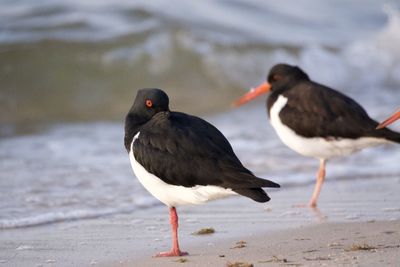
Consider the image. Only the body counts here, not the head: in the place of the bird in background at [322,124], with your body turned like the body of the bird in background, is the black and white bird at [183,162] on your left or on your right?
on your left

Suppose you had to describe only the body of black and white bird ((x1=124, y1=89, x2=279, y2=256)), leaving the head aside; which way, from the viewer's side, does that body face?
to the viewer's left

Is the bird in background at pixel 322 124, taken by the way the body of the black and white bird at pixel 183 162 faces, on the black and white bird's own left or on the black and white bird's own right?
on the black and white bird's own right

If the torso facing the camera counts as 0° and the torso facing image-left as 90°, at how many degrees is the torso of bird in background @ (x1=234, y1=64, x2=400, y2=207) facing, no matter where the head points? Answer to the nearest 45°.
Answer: approximately 90°

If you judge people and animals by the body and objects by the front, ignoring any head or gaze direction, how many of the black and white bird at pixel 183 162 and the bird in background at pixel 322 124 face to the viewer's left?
2
